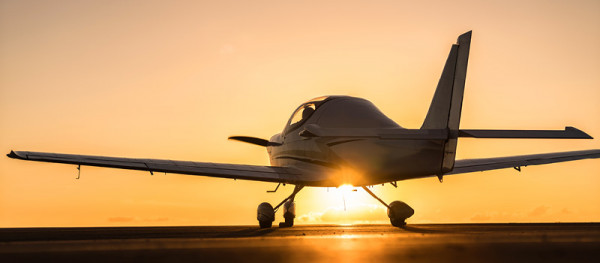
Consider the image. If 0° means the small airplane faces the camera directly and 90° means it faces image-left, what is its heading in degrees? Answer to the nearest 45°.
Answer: approximately 135°
